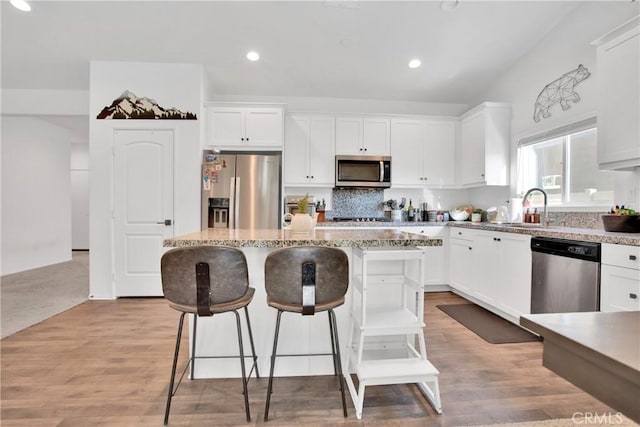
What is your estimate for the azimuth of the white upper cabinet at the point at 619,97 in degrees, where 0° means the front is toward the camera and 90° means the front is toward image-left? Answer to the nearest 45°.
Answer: approximately 45°

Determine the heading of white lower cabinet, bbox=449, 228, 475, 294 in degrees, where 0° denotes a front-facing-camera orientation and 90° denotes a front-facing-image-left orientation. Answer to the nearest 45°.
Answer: approximately 45°

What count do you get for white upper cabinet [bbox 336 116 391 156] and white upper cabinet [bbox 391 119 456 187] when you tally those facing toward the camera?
2

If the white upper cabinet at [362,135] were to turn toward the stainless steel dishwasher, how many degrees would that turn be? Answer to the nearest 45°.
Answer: approximately 45° to its left

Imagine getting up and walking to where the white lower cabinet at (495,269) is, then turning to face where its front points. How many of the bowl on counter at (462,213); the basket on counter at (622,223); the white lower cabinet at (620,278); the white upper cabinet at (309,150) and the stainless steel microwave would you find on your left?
2

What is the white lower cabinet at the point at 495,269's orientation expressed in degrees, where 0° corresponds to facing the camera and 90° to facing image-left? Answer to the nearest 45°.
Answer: approximately 45°

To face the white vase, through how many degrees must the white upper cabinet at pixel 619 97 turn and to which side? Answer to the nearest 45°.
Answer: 0° — it already faces it
